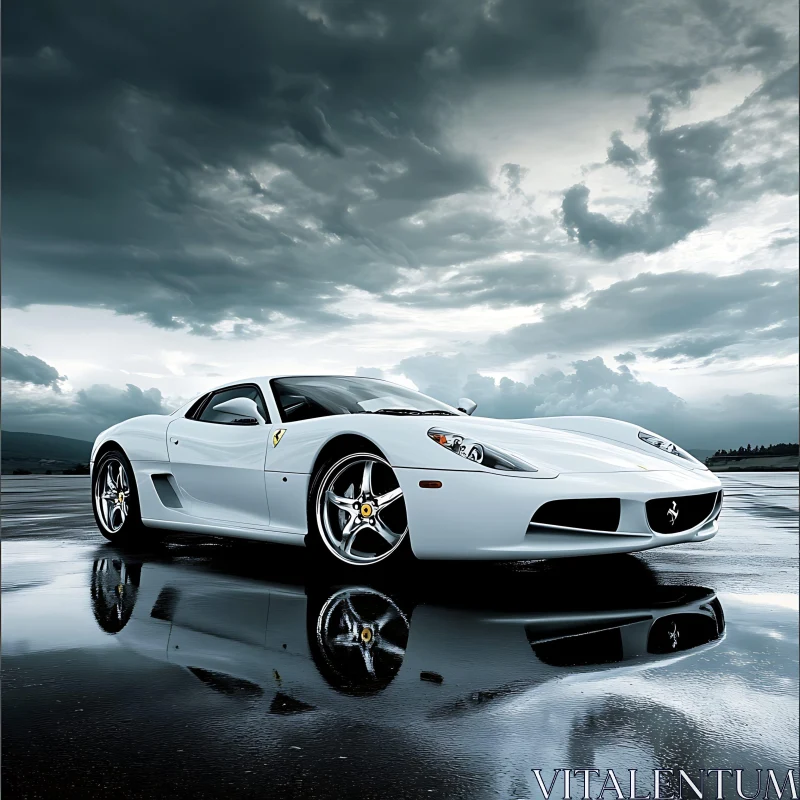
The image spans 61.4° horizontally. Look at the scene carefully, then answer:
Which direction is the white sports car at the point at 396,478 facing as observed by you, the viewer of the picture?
facing the viewer and to the right of the viewer
